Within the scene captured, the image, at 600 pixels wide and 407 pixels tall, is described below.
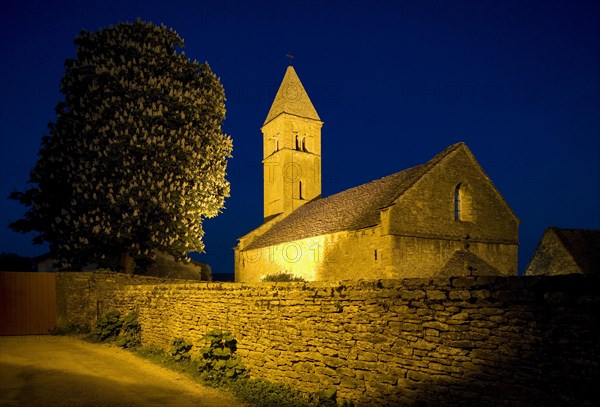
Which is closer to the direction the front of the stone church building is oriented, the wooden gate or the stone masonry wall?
the stone masonry wall

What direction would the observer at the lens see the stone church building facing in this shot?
facing the viewer and to the right of the viewer

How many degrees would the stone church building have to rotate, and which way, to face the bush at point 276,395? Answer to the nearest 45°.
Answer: approximately 45° to its right

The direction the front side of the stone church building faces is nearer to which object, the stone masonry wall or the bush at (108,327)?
the stone masonry wall

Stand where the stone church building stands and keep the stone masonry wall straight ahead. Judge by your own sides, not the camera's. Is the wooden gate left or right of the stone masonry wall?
right

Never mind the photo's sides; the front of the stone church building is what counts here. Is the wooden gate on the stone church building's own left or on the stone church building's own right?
on the stone church building's own right

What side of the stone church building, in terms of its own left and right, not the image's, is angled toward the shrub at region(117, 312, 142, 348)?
right
